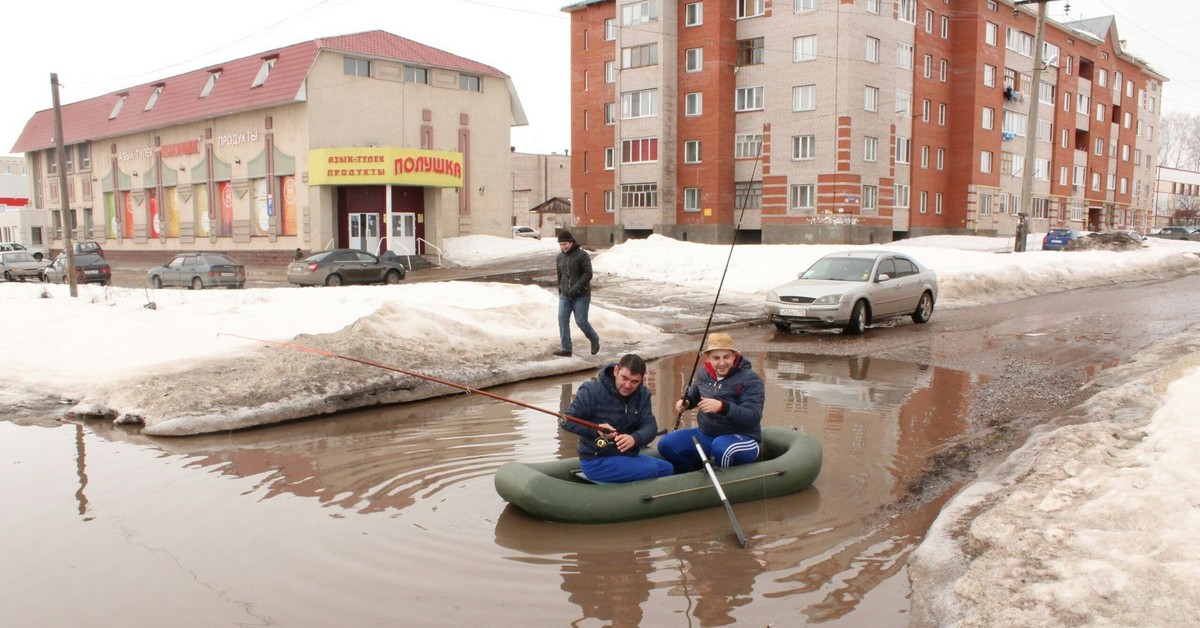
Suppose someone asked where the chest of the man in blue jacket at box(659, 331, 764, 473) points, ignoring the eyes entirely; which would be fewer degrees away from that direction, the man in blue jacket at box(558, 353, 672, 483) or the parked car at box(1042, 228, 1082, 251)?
the man in blue jacket

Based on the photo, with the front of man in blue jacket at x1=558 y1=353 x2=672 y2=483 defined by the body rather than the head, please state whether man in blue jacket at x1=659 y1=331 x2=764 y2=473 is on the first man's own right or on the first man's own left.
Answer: on the first man's own left

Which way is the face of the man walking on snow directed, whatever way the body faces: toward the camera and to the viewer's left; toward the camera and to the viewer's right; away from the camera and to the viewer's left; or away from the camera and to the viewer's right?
toward the camera and to the viewer's left

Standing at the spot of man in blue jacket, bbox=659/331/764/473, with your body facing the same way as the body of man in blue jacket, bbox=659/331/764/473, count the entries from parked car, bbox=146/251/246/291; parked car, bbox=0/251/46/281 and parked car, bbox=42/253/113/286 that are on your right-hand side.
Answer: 3

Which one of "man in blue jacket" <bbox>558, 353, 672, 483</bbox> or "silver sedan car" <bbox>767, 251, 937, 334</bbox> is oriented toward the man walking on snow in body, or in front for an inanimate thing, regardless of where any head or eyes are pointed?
the silver sedan car

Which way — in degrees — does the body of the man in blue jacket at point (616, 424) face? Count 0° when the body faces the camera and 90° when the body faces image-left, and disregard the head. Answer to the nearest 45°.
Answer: approximately 315°

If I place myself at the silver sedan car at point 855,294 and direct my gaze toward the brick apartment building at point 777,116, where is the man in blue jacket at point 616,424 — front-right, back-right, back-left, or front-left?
back-left

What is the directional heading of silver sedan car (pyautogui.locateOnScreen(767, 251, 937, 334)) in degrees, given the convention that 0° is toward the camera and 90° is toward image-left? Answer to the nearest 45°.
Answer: approximately 45°

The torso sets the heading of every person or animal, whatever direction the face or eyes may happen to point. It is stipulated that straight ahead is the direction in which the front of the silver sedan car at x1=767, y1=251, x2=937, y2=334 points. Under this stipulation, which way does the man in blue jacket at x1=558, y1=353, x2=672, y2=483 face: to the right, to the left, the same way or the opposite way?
to the left

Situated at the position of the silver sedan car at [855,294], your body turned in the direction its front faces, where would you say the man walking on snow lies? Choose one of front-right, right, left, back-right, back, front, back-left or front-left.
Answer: front

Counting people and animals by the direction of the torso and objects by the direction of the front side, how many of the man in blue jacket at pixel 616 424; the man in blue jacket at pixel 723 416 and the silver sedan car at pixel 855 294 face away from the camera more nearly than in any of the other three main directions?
0

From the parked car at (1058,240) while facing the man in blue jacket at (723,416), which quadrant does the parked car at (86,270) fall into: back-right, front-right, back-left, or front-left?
front-right

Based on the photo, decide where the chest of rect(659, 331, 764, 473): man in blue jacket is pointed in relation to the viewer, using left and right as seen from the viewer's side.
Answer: facing the viewer and to the left of the viewer

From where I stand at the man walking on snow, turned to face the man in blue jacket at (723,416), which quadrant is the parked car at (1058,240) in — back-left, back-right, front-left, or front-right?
back-left

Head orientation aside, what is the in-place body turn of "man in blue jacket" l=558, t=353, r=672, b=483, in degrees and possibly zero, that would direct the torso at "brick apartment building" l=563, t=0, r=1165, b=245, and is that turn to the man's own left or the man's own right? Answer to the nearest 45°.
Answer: approximately 135° to the man's own left

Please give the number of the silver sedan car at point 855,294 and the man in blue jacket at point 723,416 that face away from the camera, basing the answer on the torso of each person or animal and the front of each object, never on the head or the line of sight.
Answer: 0
